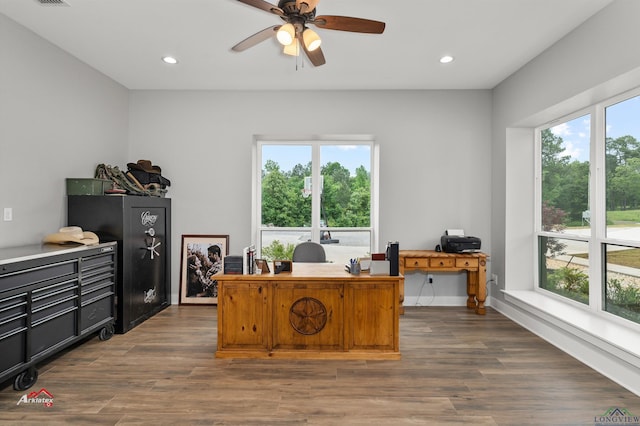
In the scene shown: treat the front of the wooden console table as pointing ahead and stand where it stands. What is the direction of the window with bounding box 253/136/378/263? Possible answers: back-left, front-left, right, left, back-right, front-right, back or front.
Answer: right

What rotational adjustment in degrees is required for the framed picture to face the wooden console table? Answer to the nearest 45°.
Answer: approximately 45° to its left

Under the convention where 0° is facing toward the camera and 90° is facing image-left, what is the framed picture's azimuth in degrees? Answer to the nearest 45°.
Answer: approximately 0°

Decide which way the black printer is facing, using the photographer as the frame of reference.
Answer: facing the viewer

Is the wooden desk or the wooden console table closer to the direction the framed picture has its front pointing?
the wooden desk

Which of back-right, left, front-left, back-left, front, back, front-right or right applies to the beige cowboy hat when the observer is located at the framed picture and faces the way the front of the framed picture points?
front-right

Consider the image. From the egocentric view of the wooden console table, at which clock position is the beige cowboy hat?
The beige cowboy hat is roughly at 2 o'clock from the wooden console table.

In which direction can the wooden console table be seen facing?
toward the camera

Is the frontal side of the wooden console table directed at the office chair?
no

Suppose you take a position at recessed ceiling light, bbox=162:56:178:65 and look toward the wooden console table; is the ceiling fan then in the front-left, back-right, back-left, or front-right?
front-right

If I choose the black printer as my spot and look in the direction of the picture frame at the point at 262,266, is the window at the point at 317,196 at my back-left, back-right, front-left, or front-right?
front-right

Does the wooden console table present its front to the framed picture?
no

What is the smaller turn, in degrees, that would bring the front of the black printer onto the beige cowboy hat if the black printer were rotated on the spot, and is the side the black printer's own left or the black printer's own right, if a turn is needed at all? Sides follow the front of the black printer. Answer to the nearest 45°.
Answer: approximately 45° to the black printer's own right
